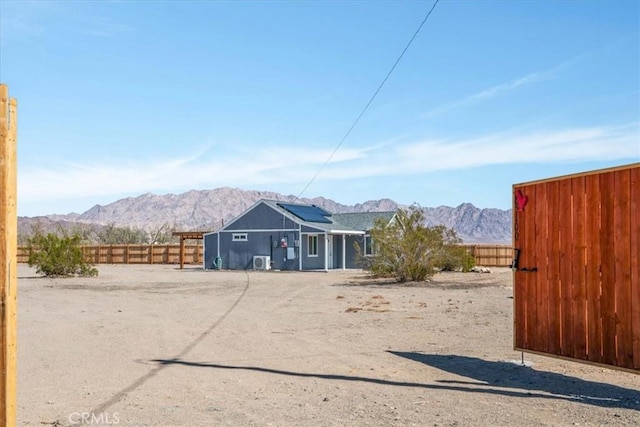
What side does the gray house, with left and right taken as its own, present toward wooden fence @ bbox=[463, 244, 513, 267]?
left

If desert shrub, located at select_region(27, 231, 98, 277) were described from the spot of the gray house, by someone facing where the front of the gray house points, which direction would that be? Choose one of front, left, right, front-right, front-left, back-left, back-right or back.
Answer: right

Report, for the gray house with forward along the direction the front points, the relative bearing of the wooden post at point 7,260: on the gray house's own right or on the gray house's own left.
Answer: on the gray house's own right

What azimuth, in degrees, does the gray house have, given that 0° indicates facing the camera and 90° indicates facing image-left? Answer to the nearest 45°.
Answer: approximately 315°

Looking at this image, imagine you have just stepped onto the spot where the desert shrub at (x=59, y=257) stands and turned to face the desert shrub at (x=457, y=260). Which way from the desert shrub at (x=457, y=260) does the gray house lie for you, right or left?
left

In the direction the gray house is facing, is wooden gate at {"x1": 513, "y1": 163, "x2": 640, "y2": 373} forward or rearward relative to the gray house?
forward

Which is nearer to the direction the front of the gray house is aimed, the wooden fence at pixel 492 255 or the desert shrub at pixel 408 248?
the desert shrub

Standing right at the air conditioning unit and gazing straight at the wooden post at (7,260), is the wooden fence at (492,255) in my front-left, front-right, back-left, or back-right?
back-left
